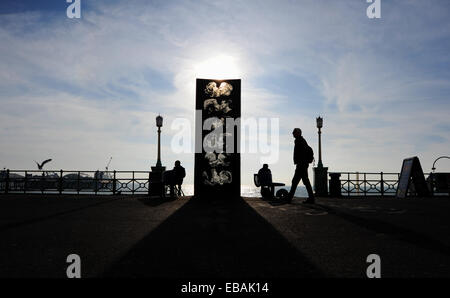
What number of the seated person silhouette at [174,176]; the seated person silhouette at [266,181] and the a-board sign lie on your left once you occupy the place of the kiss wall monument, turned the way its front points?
2

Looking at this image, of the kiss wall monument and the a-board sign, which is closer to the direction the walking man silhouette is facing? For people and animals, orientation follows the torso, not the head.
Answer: the kiss wall monument

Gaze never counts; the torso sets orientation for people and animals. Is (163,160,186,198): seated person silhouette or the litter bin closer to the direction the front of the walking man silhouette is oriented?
the seated person silhouette

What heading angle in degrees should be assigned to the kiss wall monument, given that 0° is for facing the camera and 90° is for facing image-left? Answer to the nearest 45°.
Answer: approximately 0°

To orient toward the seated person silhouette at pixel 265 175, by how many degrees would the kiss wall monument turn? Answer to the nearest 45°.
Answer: approximately 90° to its left

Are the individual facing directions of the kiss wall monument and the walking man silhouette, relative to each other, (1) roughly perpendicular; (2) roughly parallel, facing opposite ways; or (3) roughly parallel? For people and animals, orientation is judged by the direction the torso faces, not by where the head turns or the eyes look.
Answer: roughly perpendicular

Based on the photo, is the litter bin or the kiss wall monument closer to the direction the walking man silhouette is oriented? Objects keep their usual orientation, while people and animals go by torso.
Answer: the kiss wall monument

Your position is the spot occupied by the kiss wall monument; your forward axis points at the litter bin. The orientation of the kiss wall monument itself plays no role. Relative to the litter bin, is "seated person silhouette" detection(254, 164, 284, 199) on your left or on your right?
right

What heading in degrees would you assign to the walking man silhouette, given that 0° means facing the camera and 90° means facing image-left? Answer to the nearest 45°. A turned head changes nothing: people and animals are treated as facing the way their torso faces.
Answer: approximately 90°

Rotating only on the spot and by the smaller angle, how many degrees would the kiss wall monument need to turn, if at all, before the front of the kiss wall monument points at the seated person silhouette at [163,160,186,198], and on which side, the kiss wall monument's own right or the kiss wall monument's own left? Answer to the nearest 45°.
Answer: approximately 90° to the kiss wall monument's own right
